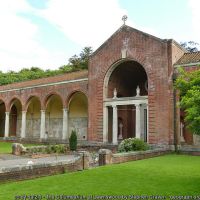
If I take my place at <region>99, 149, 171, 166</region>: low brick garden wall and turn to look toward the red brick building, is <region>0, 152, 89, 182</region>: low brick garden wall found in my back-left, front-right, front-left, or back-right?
back-left

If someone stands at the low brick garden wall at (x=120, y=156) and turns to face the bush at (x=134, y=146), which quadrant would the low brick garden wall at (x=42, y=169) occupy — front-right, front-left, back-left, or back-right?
back-left

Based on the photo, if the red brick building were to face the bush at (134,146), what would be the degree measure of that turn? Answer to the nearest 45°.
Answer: approximately 45° to its left

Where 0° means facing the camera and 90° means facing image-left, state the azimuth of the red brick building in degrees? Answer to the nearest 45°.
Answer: approximately 45°

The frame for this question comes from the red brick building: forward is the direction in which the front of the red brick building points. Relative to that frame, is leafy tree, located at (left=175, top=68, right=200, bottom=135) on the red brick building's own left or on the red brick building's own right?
on the red brick building's own left
